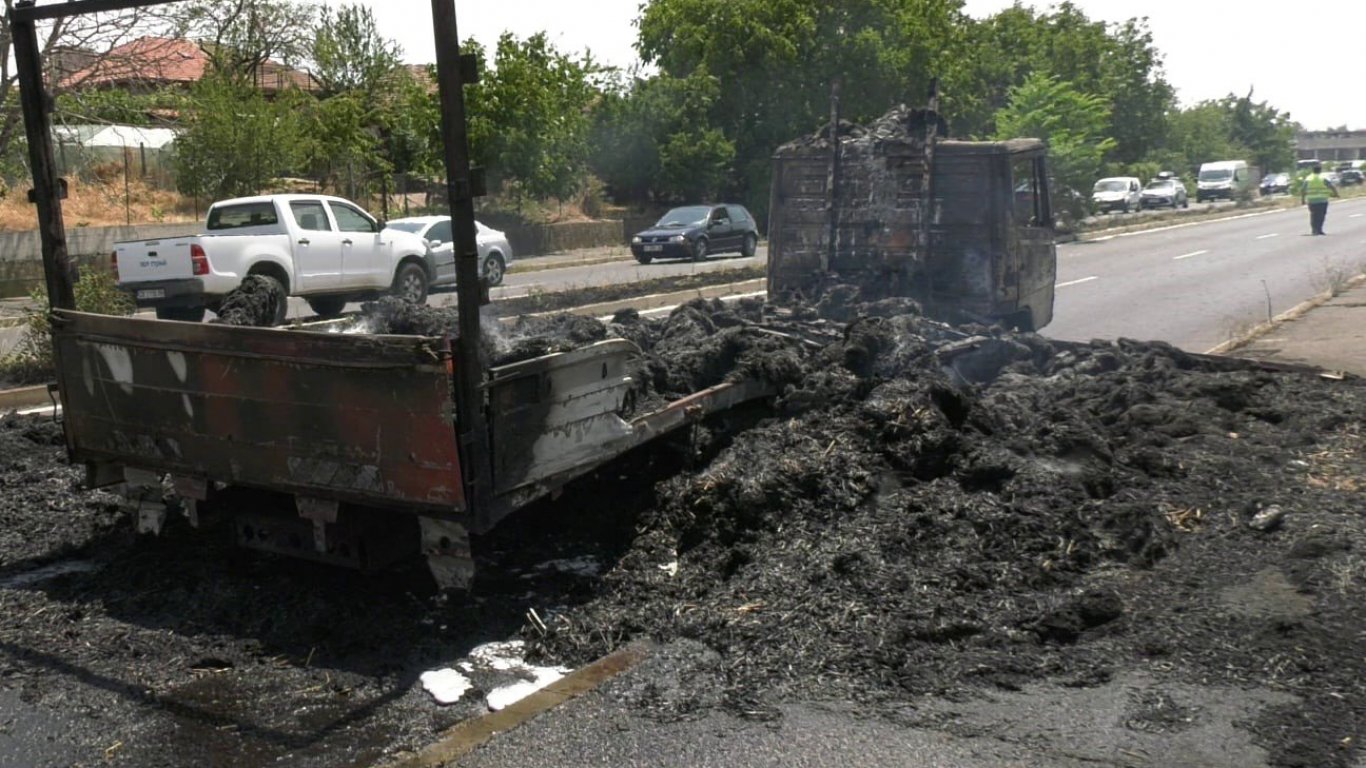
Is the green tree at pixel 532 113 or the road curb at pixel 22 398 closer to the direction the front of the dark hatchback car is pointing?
the road curb

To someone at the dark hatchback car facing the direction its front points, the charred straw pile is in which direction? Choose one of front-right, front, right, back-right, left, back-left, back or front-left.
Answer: front-left

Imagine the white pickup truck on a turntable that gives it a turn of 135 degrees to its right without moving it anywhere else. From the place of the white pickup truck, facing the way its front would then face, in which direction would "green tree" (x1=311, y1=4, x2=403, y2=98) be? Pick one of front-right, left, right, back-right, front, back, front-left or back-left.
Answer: back

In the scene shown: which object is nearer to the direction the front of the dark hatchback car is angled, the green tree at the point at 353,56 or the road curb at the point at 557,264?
the road curb

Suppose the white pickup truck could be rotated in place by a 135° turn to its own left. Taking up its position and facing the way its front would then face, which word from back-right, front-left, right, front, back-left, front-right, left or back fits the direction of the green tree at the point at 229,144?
right

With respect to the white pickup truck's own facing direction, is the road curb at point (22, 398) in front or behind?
behind

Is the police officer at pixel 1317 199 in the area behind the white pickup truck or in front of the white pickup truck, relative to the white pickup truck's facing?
in front

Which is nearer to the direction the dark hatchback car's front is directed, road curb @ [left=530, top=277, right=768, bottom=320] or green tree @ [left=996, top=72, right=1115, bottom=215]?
the road curb

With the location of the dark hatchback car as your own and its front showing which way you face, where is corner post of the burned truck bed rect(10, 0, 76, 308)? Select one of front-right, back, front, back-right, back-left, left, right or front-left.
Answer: front-left

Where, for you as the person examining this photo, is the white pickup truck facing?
facing away from the viewer and to the right of the viewer

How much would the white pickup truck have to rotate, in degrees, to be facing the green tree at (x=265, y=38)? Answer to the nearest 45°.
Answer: approximately 45° to its left

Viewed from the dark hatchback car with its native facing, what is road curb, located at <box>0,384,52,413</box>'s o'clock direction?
The road curb is roughly at 11 o'clock from the dark hatchback car.

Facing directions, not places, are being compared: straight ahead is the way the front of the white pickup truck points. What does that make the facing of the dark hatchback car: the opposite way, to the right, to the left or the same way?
the opposite way

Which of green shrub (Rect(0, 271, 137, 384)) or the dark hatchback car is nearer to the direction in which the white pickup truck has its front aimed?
the dark hatchback car

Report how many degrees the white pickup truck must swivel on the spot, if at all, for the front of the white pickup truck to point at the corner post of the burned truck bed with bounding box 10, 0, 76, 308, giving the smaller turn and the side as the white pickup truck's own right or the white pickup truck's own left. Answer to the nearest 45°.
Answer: approximately 135° to the white pickup truck's own right

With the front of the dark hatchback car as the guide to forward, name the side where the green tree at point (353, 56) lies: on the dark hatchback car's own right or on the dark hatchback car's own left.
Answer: on the dark hatchback car's own right
